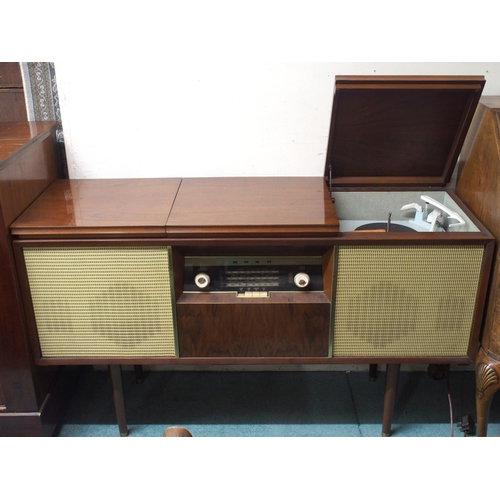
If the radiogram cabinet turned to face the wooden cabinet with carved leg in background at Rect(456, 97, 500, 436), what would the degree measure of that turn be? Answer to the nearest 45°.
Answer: approximately 90° to its left

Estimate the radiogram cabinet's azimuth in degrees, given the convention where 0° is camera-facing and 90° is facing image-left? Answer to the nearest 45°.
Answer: approximately 0°

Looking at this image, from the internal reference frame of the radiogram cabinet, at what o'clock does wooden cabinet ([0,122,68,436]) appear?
The wooden cabinet is roughly at 3 o'clock from the radiogram cabinet.
